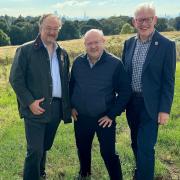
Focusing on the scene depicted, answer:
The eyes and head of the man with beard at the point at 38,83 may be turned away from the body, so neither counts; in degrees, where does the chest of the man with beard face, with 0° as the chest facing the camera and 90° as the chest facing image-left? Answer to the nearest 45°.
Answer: approximately 315°

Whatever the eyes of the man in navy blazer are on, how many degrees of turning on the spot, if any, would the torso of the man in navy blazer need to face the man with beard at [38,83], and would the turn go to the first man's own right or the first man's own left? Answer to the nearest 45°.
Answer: approximately 45° to the first man's own right

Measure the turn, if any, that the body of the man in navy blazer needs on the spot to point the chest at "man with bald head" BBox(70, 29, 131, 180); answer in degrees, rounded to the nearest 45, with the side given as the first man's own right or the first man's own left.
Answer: approximately 45° to the first man's own right

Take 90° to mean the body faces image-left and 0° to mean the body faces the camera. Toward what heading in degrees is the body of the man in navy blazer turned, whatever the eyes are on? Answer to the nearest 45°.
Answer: approximately 45°
